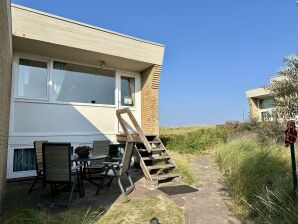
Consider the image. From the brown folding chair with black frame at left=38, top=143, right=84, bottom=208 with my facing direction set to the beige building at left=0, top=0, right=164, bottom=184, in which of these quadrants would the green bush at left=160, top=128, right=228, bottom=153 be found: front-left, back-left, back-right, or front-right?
front-right

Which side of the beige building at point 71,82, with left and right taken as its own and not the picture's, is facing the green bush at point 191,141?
left

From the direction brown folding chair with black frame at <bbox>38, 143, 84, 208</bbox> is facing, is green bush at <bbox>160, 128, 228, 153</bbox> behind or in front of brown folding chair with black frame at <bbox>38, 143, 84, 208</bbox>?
in front

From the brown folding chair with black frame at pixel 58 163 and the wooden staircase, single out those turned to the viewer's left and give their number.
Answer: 0

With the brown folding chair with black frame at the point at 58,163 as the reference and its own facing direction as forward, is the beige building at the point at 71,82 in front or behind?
in front

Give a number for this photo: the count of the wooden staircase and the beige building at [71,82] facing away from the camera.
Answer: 0

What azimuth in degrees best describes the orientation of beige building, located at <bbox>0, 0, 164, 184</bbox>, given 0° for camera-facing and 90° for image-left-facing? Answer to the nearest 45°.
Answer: approximately 315°

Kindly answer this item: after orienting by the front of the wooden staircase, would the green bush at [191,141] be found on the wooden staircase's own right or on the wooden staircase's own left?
on the wooden staircase's own left

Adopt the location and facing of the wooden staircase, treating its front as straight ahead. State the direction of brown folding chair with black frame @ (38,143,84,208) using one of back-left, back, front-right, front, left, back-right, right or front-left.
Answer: right

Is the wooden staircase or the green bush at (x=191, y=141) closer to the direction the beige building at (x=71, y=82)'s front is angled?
the wooden staircase

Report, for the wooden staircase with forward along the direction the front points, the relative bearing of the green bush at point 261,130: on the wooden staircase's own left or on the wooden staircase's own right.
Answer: on the wooden staircase's own left

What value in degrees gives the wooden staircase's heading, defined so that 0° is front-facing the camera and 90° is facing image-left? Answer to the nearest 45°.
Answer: approximately 315°
